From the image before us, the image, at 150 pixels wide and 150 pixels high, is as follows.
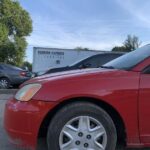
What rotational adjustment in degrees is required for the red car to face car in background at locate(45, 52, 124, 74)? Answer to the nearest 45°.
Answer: approximately 90° to its right

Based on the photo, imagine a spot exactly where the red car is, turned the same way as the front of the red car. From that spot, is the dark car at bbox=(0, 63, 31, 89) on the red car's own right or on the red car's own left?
on the red car's own right

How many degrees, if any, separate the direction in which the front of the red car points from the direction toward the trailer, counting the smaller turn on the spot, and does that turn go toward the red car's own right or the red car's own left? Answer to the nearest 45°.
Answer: approximately 90° to the red car's own right

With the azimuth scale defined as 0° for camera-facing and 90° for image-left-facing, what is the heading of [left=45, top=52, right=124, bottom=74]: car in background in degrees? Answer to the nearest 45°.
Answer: approximately 90°

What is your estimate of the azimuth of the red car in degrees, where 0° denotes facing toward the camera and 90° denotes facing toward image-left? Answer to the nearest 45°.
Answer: approximately 90°

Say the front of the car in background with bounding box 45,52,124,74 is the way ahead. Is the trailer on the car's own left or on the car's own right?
on the car's own right

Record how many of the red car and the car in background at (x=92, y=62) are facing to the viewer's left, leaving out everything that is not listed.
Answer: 2

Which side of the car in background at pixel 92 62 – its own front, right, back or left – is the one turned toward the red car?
left
